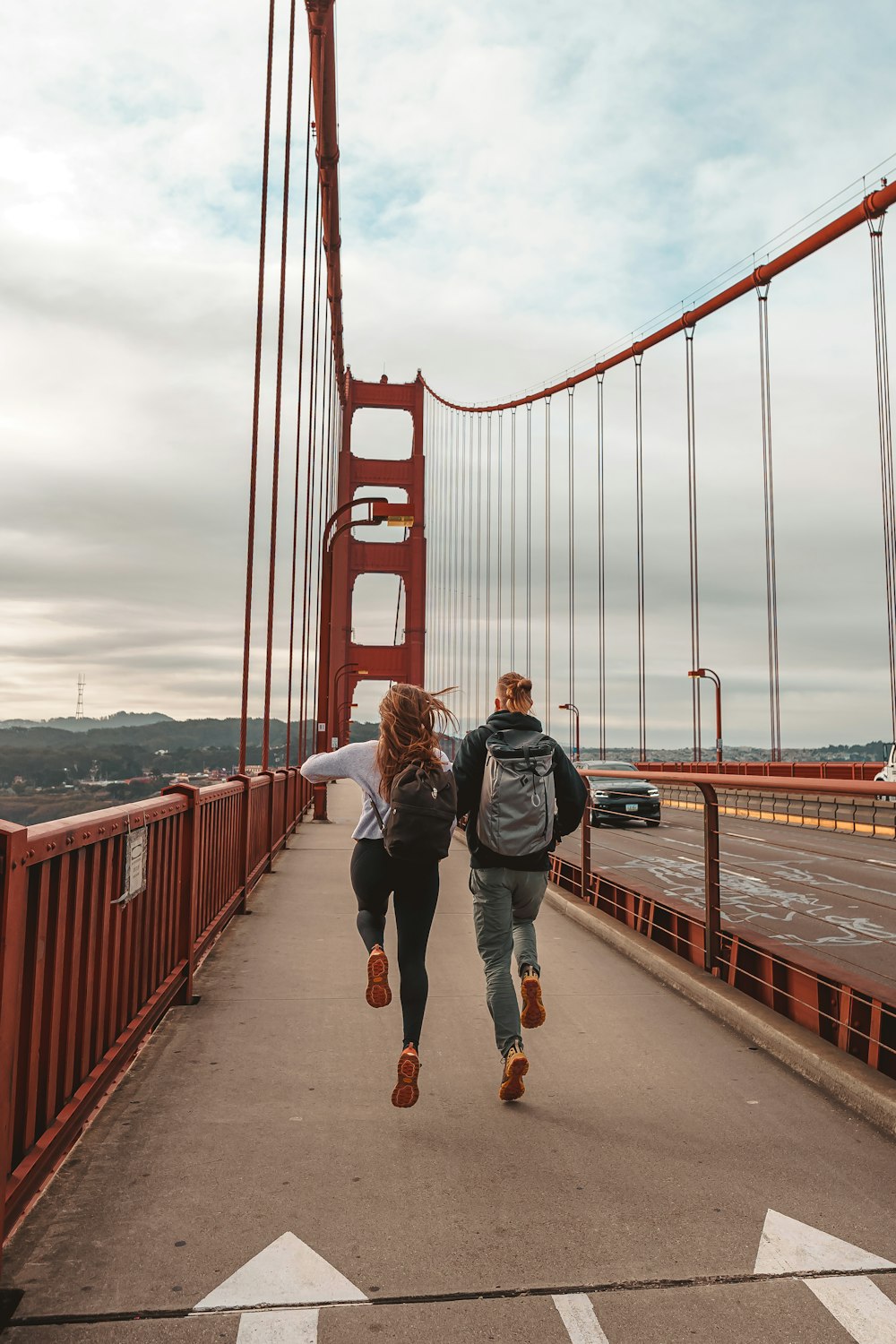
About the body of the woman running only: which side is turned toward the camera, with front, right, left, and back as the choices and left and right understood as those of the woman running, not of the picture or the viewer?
back

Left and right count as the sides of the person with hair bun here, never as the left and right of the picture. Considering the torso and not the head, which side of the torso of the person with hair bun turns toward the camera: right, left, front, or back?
back

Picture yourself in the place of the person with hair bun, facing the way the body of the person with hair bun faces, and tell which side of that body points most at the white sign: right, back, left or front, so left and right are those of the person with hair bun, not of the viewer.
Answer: left

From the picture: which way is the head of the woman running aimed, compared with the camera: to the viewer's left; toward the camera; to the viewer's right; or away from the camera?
away from the camera

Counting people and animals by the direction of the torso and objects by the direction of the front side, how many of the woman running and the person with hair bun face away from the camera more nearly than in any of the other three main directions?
2

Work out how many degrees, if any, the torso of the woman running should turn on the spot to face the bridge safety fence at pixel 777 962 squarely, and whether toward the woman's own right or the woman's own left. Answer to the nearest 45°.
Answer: approximately 45° to the woman's own right

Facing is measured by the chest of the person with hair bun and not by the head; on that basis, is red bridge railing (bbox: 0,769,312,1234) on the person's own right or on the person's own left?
on the person's own left
